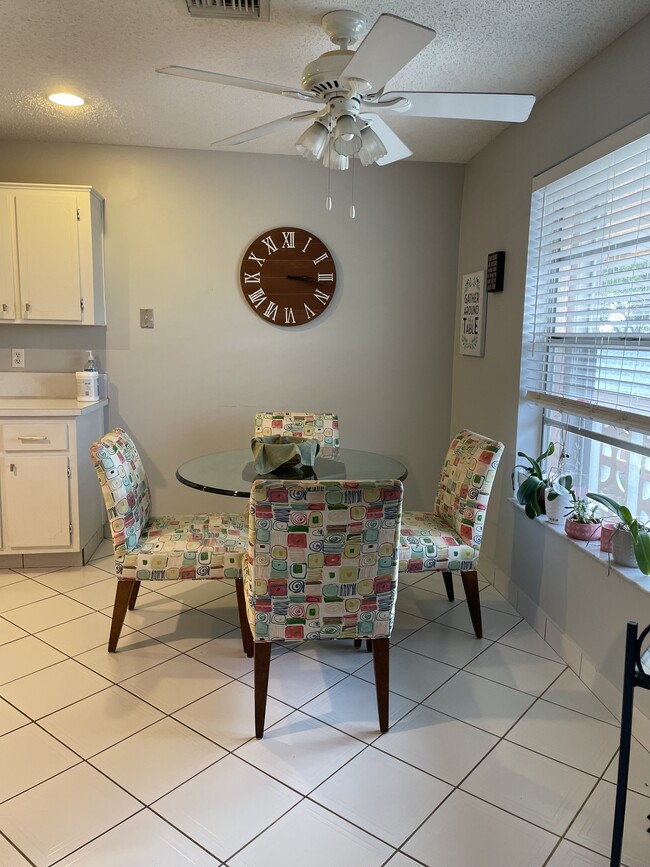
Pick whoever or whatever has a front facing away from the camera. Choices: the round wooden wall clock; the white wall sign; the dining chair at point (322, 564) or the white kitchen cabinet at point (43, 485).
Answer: the dining chair

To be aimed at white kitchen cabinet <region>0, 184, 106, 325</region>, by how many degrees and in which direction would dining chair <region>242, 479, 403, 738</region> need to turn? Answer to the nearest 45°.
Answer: approximately 45° to its left

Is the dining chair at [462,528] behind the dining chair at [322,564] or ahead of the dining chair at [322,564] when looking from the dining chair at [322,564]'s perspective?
ahead

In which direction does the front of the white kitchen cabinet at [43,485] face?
toward the camera

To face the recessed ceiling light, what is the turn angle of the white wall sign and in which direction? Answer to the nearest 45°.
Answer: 0° — it already faces it

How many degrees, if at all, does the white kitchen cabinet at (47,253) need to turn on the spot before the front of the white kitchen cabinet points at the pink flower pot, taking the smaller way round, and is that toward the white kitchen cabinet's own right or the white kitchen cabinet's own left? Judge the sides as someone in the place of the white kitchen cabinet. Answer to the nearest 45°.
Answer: approximately 45° to the white kitchen cabinet's own left

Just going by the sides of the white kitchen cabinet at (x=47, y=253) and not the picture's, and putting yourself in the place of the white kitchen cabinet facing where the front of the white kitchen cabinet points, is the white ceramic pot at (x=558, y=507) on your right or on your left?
on your left

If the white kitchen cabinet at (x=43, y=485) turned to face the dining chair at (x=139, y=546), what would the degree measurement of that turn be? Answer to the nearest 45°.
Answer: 0° — it already faces it

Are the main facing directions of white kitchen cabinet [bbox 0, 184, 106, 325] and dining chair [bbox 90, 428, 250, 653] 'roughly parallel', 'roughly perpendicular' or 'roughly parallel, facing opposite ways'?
roughly perpendicular

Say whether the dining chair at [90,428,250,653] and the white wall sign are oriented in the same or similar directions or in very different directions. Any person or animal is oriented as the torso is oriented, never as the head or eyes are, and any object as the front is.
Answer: very different directions

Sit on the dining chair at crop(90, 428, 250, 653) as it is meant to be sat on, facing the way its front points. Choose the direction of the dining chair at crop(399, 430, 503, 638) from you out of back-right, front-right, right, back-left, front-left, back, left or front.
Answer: front

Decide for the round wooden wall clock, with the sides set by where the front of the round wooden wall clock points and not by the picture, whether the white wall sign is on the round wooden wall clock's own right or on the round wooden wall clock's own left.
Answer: on the round wooden wall clock's own left

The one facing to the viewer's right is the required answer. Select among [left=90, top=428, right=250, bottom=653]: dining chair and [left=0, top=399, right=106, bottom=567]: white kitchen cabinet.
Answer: the dining chair

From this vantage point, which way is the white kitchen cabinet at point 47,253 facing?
toward the camera

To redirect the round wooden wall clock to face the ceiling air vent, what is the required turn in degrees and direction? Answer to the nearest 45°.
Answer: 0° — it already faces it

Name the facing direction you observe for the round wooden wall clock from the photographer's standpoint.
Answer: facing the viewer

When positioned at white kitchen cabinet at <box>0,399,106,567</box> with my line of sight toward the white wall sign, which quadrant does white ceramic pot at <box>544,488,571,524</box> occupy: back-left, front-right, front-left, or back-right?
front-right

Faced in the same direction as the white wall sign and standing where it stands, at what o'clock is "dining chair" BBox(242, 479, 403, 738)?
The dining chair is roughly at 11 o'clock from the white wall sign.
